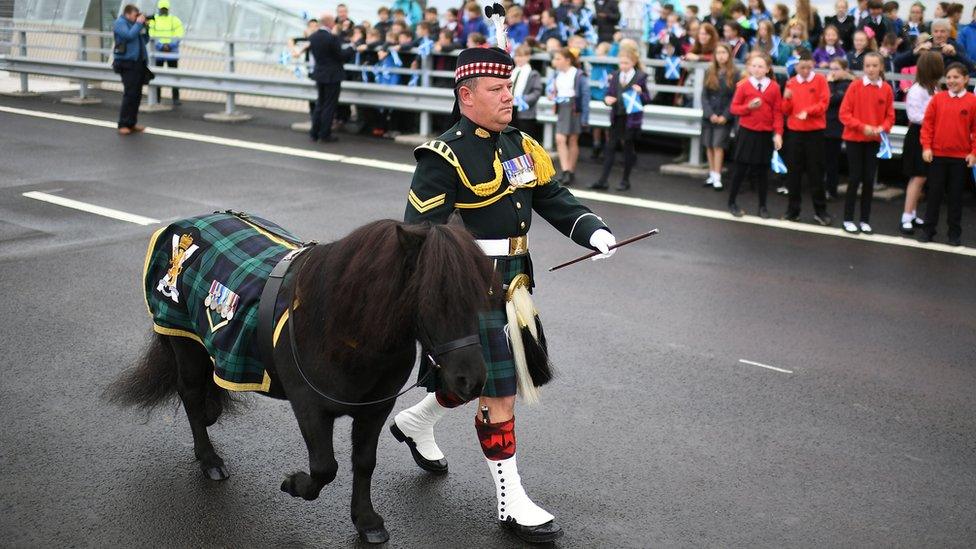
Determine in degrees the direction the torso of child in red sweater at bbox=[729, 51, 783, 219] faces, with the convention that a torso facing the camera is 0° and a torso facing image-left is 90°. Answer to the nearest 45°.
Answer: approximately 0°

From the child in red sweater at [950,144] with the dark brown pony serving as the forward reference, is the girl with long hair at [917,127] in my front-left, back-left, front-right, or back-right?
back-right

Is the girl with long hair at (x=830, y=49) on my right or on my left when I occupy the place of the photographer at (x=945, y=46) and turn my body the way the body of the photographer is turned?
on my right

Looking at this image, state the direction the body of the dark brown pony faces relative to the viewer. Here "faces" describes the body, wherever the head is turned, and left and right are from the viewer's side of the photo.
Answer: facing the viewer and to the right of the viewer

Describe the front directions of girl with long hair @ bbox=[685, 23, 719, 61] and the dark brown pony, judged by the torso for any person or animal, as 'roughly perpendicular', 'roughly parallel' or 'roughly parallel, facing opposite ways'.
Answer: roughly perpendicular

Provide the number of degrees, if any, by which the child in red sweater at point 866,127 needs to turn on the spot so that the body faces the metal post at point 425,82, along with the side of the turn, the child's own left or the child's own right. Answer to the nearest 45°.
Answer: approximately 135° to the child's own right

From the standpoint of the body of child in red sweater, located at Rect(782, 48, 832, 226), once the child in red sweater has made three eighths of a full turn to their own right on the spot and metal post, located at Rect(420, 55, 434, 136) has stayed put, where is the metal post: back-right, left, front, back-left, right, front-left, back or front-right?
front

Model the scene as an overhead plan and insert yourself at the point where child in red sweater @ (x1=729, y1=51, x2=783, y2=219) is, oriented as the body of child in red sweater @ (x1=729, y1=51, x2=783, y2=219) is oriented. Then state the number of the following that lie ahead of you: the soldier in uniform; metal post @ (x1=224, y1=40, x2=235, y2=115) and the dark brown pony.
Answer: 2

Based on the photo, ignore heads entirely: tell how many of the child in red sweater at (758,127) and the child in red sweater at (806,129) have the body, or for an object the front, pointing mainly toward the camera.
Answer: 2

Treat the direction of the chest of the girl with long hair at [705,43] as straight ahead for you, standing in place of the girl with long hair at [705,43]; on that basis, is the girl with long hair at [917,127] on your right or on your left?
on your left
